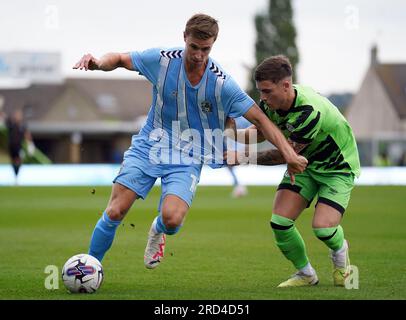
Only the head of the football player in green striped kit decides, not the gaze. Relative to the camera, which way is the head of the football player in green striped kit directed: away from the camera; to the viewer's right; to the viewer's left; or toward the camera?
to the viewer's left

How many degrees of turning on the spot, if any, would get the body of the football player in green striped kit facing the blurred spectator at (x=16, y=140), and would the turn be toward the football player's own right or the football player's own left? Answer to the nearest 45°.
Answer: approximately 90° to the football player's own right

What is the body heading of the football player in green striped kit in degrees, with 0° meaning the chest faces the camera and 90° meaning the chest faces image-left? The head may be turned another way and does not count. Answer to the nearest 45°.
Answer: approximately 45°

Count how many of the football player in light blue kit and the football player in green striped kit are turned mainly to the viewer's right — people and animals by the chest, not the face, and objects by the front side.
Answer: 0

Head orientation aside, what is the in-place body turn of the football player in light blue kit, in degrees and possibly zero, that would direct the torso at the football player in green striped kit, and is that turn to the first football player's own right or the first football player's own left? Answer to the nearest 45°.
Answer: approximately 90° to the first football player's own left

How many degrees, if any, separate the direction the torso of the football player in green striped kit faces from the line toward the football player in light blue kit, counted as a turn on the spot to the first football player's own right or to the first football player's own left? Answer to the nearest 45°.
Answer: approximately 45° to the first football player's own right

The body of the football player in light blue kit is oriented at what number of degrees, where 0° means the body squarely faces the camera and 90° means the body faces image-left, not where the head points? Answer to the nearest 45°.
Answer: approximately 0°
